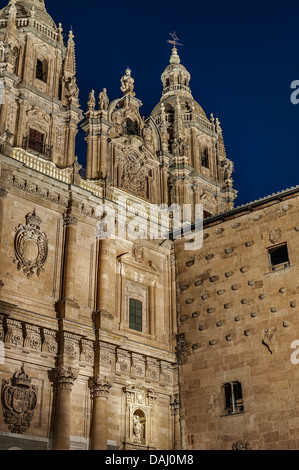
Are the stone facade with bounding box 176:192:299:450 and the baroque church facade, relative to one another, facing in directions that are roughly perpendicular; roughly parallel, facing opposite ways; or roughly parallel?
roughly perpendicular
